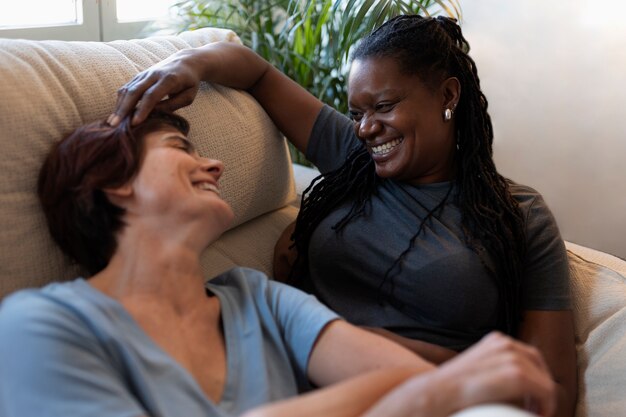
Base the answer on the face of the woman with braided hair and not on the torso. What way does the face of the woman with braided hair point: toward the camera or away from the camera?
toward the camera

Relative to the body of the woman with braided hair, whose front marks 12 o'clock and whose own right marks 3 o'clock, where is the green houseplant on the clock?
The green houseplant is roughly at 4 o'clock from the woman with braided hair.

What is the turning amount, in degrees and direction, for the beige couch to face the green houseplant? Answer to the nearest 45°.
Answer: approximately 135° to its left

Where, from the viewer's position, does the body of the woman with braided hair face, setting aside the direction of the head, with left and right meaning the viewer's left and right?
facing the viewer and to the left of the viewer

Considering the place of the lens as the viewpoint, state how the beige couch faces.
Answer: facing the viewer and to the right of the viewer
